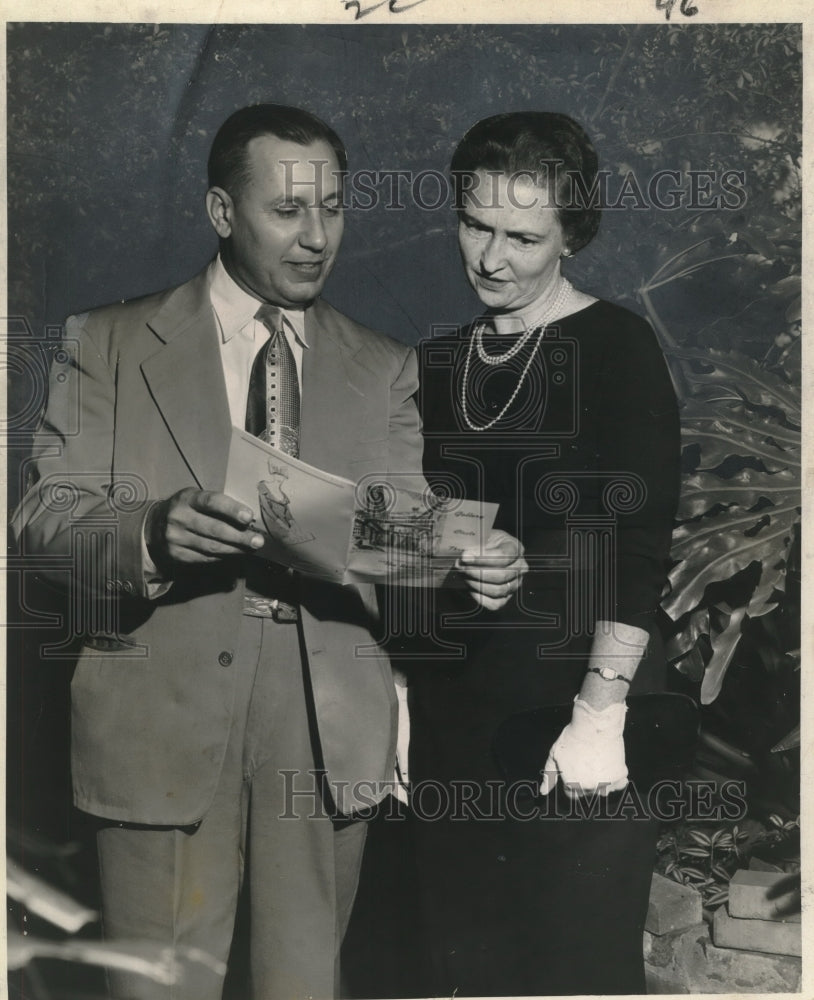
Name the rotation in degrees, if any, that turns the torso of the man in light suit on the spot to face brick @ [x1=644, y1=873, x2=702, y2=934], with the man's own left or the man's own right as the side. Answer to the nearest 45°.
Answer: approximately 45° to the man's own left

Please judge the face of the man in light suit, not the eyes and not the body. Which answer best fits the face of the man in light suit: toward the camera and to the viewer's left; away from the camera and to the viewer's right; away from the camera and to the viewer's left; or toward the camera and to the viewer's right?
toward the camera and to the viewer's right

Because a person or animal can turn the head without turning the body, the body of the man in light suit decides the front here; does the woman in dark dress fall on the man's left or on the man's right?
on the man's left

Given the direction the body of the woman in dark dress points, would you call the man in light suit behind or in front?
in front

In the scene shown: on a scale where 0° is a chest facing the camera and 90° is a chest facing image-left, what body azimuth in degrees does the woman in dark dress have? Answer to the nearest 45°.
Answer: approximately 45°

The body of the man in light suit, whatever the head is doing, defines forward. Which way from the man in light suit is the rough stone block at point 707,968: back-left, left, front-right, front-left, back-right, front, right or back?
front-left

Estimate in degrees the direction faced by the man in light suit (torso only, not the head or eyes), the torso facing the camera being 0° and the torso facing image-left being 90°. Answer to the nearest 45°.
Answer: approximately 315°
